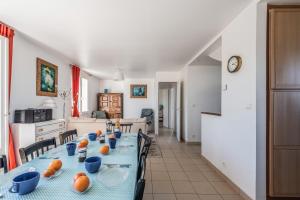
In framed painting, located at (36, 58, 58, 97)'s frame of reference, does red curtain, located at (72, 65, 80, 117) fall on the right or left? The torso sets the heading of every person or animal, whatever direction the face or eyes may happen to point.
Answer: on its left

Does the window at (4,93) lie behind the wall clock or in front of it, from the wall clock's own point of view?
in front

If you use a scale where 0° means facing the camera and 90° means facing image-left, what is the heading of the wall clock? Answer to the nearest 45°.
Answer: approximately 45°

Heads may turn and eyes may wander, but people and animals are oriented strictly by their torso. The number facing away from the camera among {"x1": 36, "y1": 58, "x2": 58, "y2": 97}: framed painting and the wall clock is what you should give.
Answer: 0

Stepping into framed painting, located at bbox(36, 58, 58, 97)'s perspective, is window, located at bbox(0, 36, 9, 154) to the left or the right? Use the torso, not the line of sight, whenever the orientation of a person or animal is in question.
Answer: on its right

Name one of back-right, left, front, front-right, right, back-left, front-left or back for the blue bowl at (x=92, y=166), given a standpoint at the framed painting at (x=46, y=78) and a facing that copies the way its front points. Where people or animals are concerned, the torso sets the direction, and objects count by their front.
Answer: front-right

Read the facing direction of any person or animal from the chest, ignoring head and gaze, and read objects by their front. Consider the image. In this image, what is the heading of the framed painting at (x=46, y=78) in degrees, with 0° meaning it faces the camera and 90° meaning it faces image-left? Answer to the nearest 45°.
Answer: approximately 315°

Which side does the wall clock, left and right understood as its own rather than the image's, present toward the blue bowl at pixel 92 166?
front

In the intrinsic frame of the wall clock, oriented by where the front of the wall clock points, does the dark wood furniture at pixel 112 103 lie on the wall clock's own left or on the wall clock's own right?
on the wall clock's own right

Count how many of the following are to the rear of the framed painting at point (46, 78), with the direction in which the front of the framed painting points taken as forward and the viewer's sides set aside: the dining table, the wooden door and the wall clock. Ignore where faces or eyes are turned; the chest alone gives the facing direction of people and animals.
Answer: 0

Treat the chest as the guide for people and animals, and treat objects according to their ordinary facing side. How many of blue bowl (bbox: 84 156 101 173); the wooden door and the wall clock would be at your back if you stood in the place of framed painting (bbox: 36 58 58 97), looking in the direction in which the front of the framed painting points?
0
